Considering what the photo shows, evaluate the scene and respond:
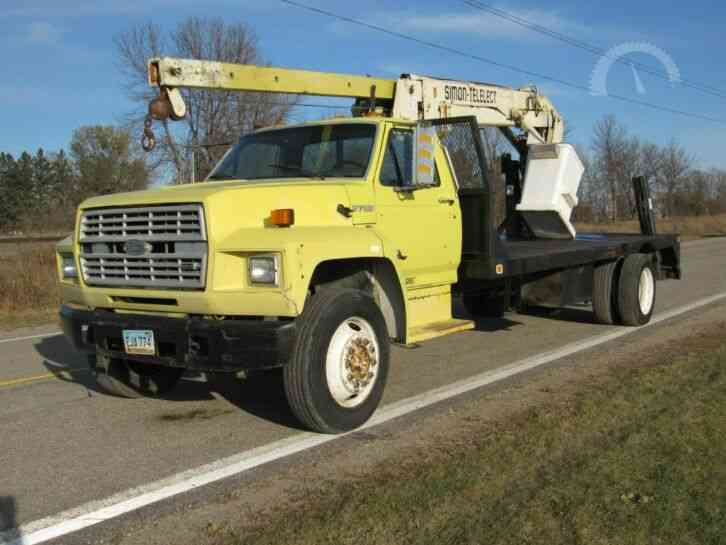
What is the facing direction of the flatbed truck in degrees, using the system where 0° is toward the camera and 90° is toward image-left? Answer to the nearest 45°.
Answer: approximately 45°
